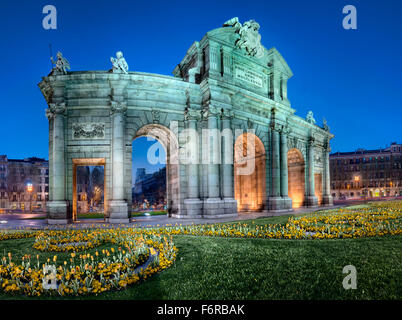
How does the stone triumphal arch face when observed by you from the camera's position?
facing the viewer and to the right of the viewer
